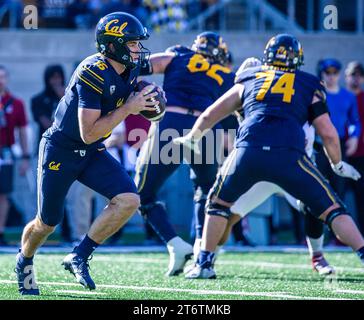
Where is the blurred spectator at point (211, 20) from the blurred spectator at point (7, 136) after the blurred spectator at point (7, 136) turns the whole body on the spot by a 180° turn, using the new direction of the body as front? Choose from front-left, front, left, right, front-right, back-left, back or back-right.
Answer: front-right

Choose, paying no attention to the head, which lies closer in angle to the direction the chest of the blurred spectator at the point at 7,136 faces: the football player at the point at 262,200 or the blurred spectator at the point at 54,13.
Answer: the football player

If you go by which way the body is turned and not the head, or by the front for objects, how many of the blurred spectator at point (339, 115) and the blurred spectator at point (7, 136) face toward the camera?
2

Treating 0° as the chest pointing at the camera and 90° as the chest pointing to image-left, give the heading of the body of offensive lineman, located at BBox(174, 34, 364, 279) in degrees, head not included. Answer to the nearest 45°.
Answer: approximately 180°

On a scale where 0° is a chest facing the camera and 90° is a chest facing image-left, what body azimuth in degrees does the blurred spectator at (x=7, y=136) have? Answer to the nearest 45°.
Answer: approximately 0°

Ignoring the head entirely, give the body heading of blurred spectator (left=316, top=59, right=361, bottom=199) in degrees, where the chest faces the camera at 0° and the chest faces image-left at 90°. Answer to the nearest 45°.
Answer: approximately 0°

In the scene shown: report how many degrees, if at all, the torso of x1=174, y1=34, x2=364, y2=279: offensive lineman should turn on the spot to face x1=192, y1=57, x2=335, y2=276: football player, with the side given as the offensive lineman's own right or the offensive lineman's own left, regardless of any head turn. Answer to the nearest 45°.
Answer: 0° — they already face them

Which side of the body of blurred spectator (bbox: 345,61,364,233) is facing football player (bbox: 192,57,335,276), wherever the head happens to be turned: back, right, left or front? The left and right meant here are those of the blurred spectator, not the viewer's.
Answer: front

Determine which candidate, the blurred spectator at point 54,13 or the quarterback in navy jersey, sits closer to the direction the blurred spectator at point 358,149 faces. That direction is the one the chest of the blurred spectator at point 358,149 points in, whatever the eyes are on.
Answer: the quarterback in navy jersey

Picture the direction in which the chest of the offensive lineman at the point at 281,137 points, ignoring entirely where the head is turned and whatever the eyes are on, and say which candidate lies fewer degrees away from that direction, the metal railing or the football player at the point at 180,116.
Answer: the metal railing

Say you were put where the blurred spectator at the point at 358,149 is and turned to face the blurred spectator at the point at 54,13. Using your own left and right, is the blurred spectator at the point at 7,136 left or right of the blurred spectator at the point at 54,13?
left
